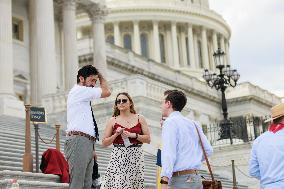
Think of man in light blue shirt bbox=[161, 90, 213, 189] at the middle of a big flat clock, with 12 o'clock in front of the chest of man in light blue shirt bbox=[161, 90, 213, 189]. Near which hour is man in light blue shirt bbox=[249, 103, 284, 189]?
man in light blue shirt bbox=[249, 103, 284, 189] is roughly at 5 o'clock from man in light blue shirt bbox=[161, 90, 213, 189].

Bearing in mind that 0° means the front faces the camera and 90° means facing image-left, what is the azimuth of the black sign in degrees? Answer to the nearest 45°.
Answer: approximately 0°

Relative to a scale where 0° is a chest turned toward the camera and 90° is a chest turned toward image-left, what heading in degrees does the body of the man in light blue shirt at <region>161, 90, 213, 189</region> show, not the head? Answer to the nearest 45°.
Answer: approximately 135°

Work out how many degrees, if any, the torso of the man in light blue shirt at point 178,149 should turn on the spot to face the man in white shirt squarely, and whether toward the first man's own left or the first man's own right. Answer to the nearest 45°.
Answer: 0° — they already face them
